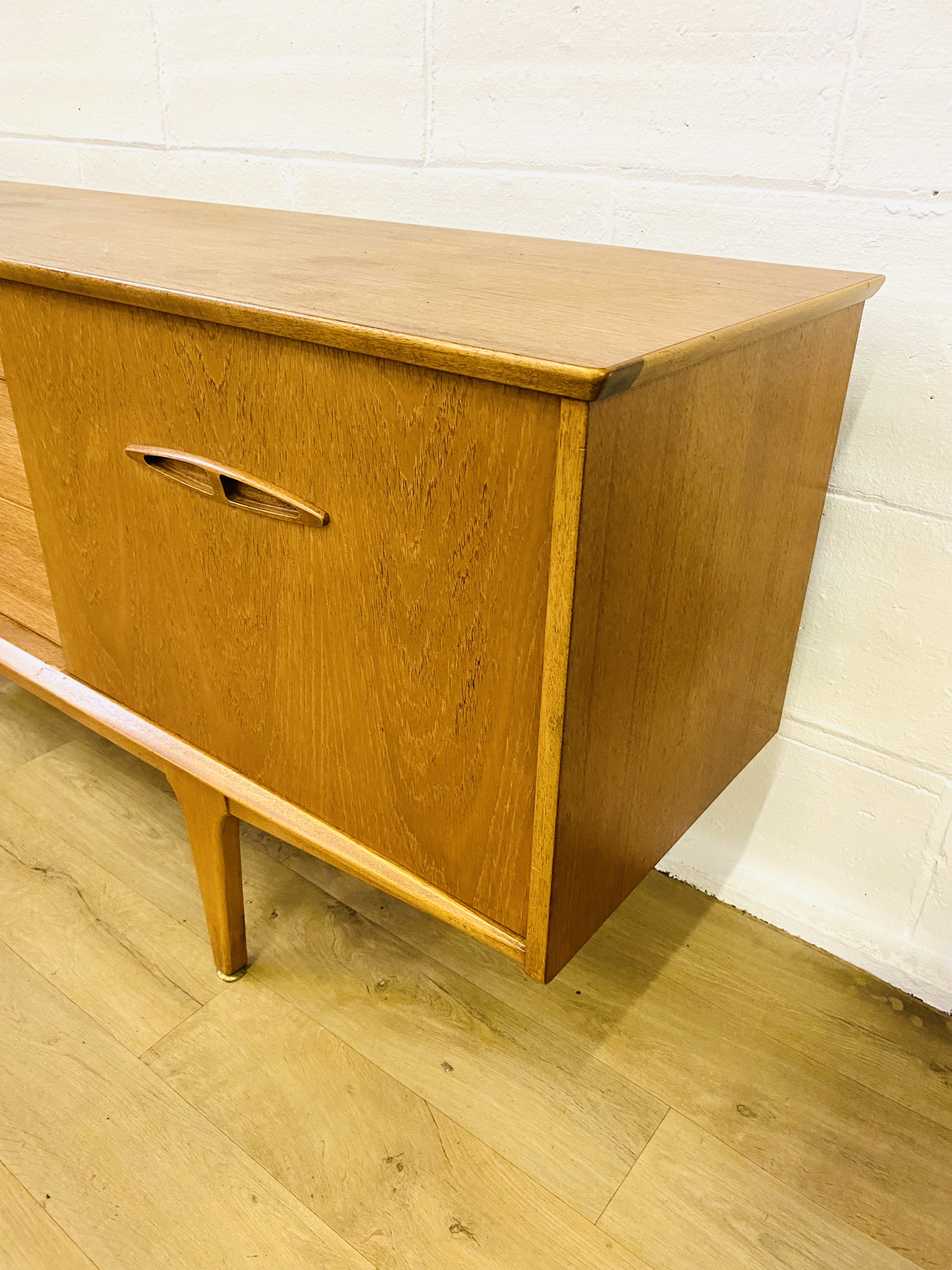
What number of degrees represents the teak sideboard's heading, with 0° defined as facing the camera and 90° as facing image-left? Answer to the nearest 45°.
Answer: approximately 45°
